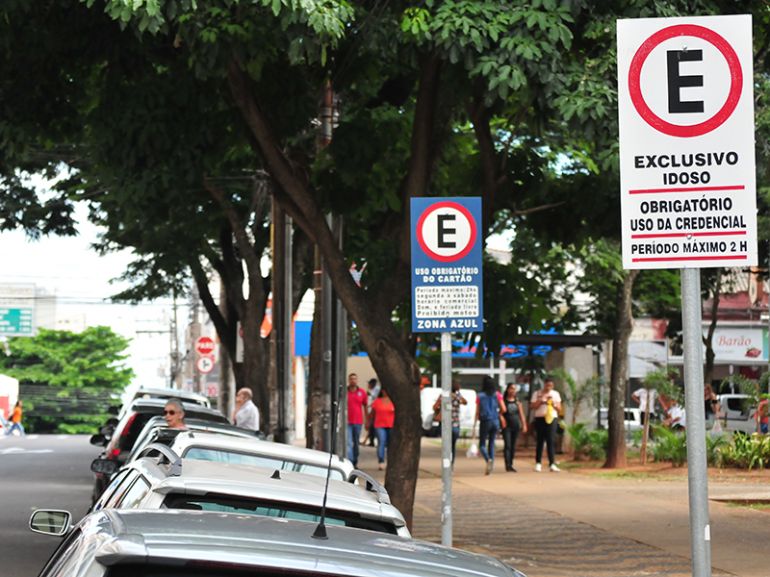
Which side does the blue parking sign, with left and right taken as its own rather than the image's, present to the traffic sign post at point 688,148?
front

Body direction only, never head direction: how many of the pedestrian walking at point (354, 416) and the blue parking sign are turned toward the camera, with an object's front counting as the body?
2

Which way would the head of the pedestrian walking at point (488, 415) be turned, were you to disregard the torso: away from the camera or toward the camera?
away from the camera

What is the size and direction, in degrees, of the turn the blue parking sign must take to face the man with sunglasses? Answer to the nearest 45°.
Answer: approximately 135° to its right

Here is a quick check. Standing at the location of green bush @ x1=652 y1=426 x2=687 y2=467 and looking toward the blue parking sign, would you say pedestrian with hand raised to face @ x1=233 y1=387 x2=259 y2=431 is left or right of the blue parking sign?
right

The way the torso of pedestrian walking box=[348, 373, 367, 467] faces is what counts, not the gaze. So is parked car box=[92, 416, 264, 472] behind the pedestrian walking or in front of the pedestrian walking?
in front

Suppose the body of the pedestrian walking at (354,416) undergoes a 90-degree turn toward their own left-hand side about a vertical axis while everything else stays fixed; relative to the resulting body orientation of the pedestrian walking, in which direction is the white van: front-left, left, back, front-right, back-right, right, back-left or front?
left

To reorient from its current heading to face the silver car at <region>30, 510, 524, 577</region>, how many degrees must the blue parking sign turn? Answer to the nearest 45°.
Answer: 0° — it already faces it

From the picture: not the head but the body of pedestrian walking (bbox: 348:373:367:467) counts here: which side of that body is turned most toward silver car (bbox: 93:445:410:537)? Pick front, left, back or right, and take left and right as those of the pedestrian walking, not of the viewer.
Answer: front

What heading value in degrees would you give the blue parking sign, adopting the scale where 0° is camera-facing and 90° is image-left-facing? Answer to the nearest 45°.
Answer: approximately 0°

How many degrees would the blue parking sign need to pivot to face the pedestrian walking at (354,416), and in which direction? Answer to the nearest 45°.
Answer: approximately 180°
